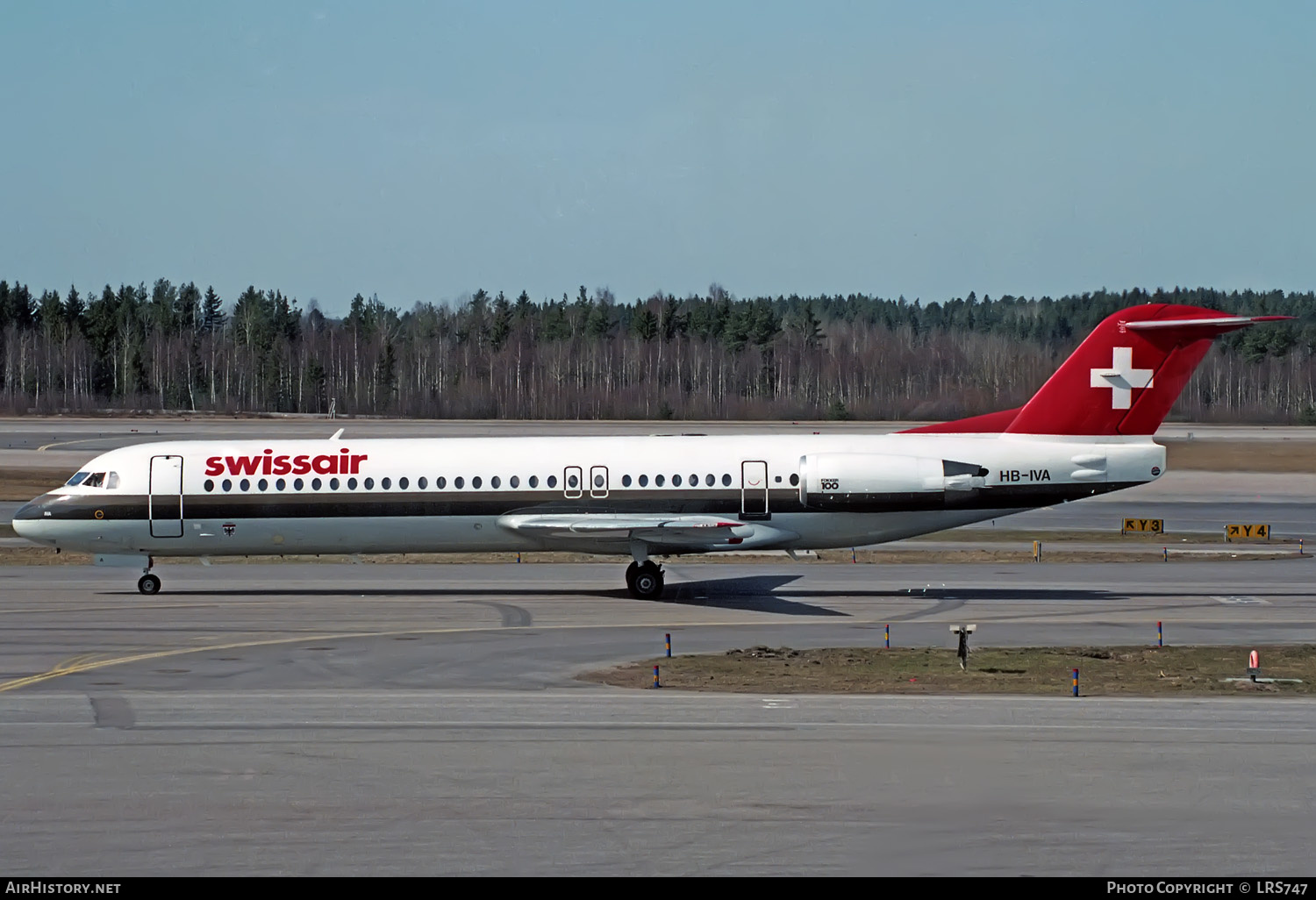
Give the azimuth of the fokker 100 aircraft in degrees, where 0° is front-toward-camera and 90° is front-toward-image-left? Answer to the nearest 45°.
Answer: approximately 90°
